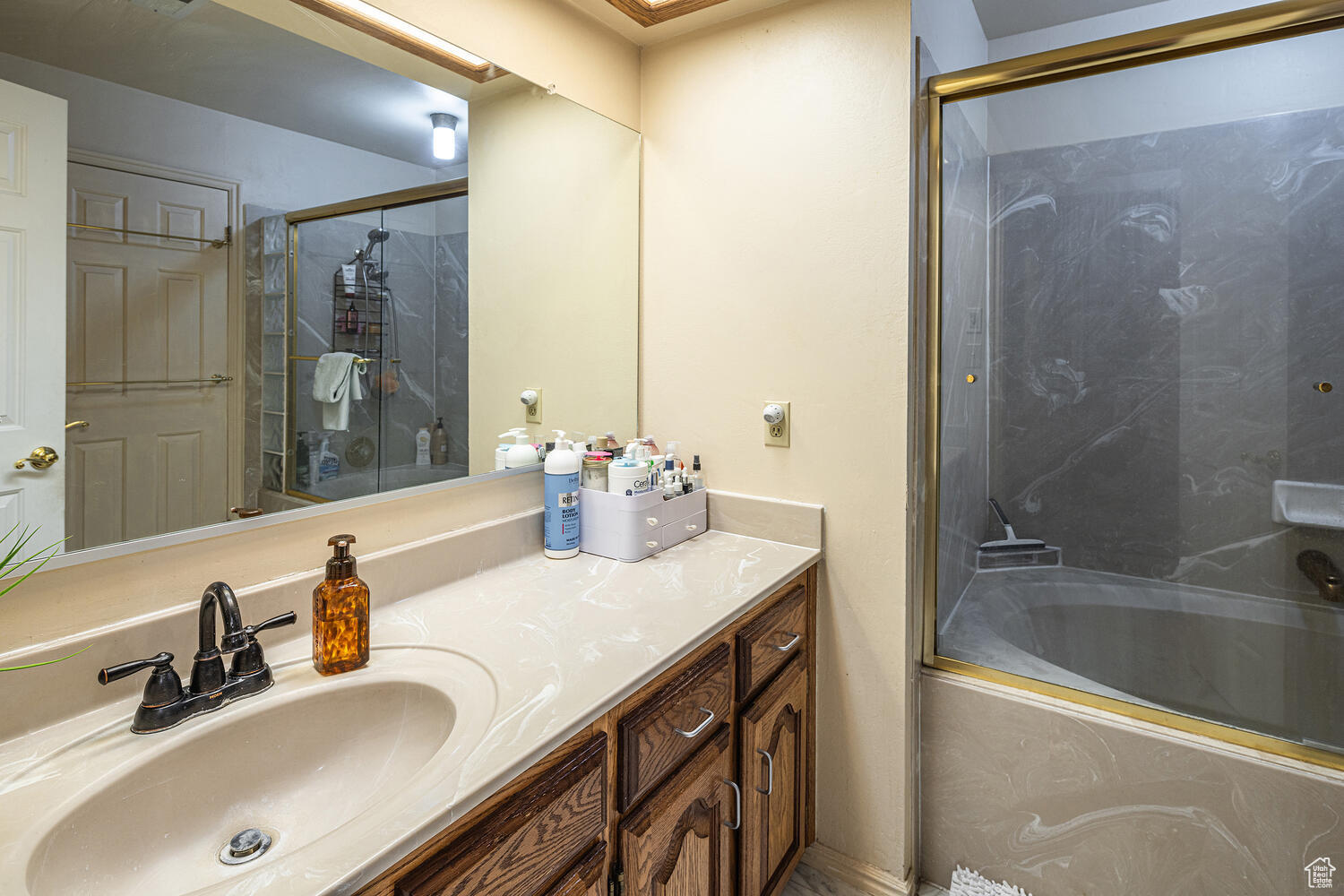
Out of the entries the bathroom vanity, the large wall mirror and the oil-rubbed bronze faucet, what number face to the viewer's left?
0

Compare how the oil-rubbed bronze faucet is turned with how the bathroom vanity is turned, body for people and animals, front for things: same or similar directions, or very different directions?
same or similar directions

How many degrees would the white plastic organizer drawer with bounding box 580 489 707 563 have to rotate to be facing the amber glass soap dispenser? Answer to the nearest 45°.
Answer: approximately 90° to its right

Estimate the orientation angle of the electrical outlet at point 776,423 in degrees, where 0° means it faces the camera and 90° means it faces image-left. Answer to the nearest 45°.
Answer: approximately 45°

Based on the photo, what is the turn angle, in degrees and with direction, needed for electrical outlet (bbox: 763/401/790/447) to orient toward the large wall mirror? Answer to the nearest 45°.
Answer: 0° — it already faces it

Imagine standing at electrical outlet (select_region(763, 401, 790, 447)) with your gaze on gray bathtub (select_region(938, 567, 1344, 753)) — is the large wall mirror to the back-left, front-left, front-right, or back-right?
back-right

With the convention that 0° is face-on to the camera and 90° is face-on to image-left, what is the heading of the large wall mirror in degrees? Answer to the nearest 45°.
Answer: approximately 315°

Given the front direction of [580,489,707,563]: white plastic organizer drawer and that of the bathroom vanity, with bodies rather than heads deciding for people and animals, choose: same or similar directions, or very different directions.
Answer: same or similar directions

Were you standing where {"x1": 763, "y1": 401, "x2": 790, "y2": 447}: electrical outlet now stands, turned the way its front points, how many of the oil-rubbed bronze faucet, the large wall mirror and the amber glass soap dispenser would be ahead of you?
3

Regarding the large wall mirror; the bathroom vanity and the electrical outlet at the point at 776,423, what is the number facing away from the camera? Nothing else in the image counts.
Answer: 0

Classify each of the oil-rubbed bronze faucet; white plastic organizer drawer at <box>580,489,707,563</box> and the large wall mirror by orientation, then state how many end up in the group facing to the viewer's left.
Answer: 0

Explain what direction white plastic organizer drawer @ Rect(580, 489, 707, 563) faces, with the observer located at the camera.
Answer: facing the viewer and to the right of the viewer
